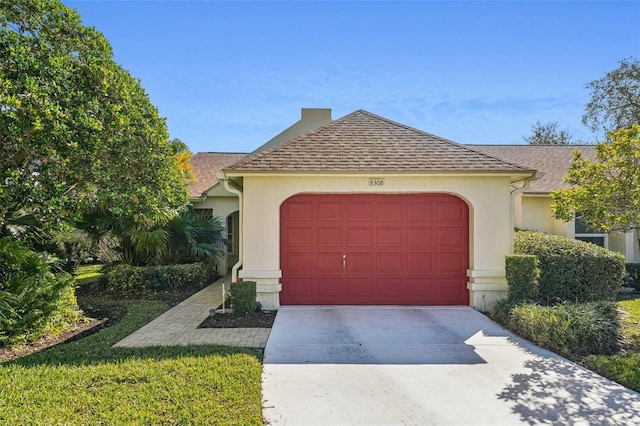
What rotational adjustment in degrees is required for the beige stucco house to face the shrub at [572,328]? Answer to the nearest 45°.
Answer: approximately 45° to its left

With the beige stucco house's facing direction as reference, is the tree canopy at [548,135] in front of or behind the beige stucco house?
behind

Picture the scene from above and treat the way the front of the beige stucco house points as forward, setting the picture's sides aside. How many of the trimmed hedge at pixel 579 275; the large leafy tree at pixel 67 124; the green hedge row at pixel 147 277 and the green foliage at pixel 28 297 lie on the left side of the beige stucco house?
1

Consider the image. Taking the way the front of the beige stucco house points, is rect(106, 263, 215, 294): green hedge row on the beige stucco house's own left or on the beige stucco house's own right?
on the beige stucco house's own right

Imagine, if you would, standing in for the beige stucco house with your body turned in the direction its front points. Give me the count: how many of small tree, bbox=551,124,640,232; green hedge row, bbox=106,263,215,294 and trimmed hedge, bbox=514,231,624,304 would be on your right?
1

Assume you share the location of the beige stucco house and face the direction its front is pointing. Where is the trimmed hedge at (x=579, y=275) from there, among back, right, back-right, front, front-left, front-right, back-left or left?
left

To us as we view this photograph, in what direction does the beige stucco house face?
facing the viewer

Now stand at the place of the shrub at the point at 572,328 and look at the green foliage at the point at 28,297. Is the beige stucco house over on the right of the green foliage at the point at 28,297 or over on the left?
right

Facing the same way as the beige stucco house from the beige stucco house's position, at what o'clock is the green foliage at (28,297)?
The green foliage is roughly at 2 o'clock from the beige stucco house.

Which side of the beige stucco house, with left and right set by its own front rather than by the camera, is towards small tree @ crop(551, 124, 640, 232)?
left
